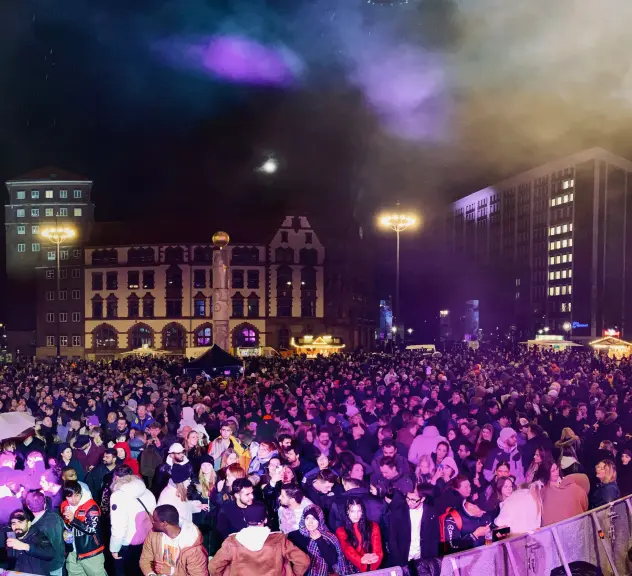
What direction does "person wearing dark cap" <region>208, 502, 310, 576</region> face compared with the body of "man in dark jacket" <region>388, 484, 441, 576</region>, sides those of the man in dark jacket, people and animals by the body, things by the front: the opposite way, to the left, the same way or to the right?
the opposite way

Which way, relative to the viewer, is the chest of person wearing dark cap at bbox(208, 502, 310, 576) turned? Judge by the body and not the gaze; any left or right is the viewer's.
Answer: facing away from the viewer

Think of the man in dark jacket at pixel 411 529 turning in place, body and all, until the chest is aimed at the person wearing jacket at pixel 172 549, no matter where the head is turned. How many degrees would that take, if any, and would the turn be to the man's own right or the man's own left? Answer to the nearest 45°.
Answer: approximately 45° to the man's own right

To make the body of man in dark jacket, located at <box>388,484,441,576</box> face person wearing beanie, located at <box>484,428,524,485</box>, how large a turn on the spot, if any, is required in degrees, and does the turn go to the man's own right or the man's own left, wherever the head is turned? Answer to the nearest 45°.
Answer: approximately 180°

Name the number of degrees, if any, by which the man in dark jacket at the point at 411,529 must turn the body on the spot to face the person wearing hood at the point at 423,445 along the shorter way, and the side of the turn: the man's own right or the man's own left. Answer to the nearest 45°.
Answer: approximately 180°

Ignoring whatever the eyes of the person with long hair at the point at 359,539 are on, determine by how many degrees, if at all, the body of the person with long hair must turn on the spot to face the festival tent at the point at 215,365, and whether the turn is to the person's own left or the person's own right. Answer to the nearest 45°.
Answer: approximately 180°

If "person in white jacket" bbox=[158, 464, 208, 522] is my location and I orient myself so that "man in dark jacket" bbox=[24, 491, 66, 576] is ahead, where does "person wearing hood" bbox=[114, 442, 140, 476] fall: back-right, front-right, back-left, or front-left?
back-right

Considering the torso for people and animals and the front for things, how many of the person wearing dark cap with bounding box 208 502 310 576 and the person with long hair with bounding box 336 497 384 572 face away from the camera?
1

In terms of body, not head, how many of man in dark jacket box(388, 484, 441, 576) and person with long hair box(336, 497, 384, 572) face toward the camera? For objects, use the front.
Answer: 2

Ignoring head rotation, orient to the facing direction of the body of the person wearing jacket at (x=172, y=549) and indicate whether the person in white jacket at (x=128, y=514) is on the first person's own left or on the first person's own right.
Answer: on the first person's own right
